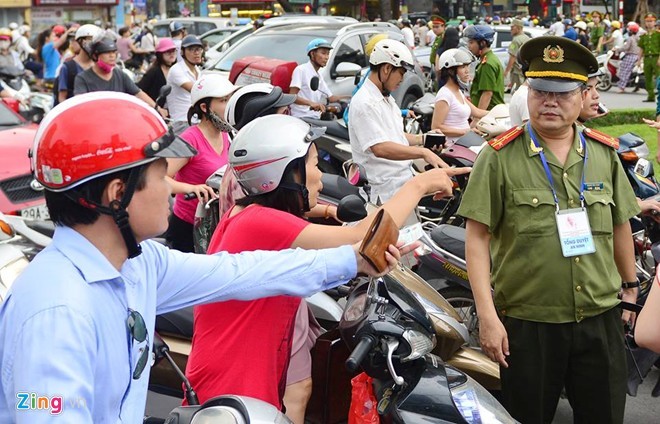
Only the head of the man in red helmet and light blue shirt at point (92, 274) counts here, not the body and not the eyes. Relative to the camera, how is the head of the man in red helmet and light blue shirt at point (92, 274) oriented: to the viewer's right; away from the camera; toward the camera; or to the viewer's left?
to the viewer's right

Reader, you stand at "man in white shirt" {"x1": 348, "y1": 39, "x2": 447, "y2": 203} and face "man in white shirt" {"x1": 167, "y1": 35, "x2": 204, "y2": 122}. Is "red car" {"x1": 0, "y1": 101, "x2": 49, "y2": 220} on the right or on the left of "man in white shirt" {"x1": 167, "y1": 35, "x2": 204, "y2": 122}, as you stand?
left

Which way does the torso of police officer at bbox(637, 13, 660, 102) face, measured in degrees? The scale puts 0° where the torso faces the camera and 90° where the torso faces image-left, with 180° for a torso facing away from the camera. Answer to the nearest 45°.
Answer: approximately 0°

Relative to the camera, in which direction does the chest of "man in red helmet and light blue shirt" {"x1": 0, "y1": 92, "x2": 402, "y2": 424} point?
to the viewer's right

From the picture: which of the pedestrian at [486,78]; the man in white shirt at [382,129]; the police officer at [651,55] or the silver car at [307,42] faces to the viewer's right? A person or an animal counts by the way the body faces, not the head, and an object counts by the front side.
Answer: the man in white shirt

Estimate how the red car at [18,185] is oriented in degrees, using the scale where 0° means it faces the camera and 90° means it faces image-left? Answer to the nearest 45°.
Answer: approximately 315°

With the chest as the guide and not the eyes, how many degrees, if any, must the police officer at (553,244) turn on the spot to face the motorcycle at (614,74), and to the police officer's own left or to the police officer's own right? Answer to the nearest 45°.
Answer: approximately 180°

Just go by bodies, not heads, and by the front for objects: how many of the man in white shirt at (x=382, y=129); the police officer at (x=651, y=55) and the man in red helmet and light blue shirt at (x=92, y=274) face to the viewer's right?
2
